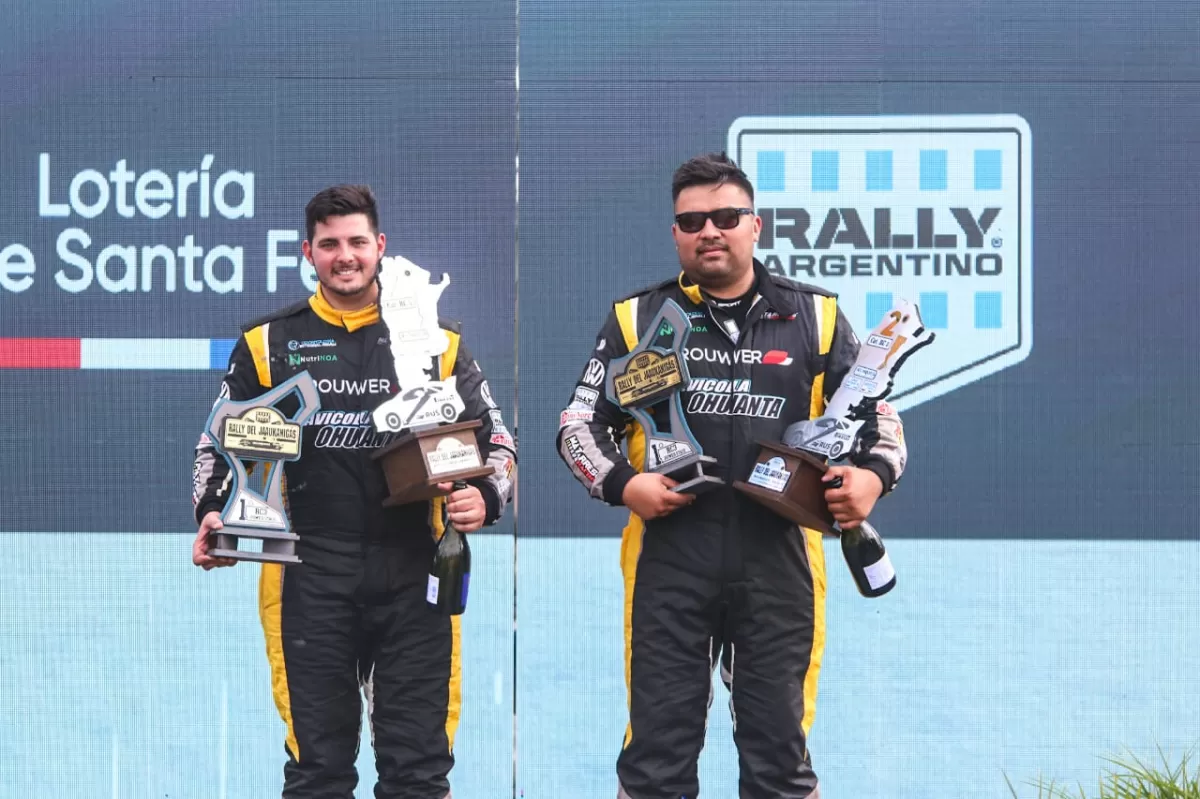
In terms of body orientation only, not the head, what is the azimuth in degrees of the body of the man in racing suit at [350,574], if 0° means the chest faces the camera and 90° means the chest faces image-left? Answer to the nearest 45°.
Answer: approximately 0°

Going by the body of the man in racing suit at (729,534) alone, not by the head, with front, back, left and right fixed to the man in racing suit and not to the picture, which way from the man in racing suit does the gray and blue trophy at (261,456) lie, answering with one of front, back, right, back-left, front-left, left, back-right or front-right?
right

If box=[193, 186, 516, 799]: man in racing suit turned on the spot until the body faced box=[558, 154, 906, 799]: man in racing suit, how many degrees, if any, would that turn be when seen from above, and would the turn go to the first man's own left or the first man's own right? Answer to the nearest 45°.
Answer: approximately 90° to the first man's own left

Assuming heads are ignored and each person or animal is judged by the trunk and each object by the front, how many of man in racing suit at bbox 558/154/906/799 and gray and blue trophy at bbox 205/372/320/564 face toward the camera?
2

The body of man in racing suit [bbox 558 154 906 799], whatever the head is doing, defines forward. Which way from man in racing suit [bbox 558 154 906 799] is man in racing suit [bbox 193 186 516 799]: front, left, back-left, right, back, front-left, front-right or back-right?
right

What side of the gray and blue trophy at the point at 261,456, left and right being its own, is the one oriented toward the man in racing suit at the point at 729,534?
left

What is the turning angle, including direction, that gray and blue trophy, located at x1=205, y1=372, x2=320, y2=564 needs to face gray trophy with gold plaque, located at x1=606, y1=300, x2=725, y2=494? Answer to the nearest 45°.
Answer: approximately 90° to its left

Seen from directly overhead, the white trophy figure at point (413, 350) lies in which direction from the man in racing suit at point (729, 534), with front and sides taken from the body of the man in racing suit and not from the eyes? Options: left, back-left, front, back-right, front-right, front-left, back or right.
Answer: right

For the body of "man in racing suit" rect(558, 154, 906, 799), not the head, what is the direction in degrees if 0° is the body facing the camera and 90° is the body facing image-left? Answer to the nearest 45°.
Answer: approximately 0°
